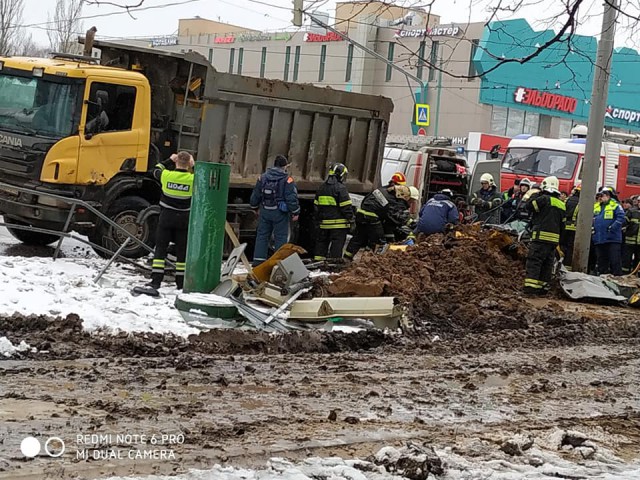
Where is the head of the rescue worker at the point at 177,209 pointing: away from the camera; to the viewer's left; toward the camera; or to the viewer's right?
away from the camera

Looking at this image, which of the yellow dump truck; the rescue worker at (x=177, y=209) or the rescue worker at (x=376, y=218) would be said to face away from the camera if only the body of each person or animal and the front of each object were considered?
the rescue worker at (x=177, y=209)

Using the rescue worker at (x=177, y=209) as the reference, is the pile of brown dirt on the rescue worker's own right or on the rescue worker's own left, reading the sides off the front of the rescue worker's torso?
on the rescue worker's own right

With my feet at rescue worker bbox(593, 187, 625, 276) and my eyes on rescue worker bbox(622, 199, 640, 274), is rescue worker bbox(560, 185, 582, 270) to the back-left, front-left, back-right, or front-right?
back-left

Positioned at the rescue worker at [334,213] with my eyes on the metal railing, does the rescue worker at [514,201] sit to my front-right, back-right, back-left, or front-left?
back-right

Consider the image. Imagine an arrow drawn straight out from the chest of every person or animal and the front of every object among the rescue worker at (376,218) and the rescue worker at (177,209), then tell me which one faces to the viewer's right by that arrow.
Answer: the rescue worker at (376,218)

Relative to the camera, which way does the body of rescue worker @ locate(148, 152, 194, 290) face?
away from the camera

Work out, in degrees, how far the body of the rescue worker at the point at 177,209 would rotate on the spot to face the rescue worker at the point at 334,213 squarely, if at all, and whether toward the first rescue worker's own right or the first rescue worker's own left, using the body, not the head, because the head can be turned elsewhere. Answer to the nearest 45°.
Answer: approximately 45° to the first rescue worker's own right

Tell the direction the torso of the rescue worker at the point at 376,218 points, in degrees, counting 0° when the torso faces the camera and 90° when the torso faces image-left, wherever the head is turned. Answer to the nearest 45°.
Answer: approximately 270°

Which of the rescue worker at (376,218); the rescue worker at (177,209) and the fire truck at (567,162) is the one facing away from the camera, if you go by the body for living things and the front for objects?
the rescue worker at (177,209)
